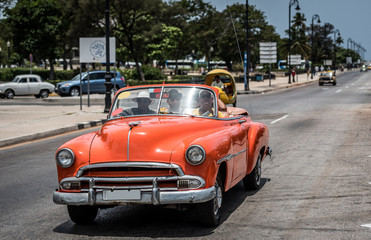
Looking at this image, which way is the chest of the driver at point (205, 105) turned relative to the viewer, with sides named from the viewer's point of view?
facing the viewer

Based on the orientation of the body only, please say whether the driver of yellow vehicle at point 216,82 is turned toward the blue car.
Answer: no

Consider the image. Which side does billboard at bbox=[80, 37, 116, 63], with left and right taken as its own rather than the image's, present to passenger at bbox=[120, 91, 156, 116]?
front

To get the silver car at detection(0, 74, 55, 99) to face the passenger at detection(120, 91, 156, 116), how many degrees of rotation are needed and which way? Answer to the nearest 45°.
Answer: approximately 90° to its left

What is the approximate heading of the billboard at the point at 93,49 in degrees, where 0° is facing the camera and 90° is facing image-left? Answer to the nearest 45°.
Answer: approximately 0°

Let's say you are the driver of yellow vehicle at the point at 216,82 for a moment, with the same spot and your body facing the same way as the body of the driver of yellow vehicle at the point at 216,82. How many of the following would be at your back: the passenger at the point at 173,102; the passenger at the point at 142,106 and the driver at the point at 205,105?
0

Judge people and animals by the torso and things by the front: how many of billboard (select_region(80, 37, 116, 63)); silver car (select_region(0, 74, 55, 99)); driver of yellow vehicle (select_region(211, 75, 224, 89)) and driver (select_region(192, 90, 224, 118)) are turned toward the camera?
3

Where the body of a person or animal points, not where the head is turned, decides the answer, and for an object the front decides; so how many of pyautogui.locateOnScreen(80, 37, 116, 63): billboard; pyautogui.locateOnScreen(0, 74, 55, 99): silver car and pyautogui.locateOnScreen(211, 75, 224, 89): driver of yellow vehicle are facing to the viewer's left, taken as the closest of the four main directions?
1

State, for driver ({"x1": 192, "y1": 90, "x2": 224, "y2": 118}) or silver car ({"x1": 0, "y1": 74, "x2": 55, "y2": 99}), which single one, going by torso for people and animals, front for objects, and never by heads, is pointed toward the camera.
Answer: the driver

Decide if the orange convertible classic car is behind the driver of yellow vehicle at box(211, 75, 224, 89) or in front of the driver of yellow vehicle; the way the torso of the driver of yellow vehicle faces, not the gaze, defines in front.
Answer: in front

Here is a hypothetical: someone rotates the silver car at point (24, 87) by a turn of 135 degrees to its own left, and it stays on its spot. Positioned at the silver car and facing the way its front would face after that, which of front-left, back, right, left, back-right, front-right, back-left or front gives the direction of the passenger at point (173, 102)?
front-right

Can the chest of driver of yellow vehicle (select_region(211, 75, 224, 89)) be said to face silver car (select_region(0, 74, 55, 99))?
no

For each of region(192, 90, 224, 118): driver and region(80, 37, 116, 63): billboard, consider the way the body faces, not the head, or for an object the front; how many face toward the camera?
2

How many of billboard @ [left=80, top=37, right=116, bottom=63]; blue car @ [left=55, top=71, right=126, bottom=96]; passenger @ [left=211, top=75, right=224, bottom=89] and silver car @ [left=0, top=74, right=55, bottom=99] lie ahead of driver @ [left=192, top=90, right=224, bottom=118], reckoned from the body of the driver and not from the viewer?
0

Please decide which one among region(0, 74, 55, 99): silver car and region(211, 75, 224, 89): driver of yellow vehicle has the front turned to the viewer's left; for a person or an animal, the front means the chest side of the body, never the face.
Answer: the silver car

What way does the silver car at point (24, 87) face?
to the viewer's left

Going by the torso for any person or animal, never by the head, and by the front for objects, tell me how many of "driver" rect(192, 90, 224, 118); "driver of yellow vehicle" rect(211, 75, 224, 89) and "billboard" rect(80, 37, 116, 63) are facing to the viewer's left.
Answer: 0

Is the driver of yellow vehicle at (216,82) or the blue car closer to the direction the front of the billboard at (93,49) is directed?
the driver of yellow vehicle

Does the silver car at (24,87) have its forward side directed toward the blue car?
no

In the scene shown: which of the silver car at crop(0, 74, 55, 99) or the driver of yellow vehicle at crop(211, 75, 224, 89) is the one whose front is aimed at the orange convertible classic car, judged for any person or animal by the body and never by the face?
the driver of yellow vehicle
